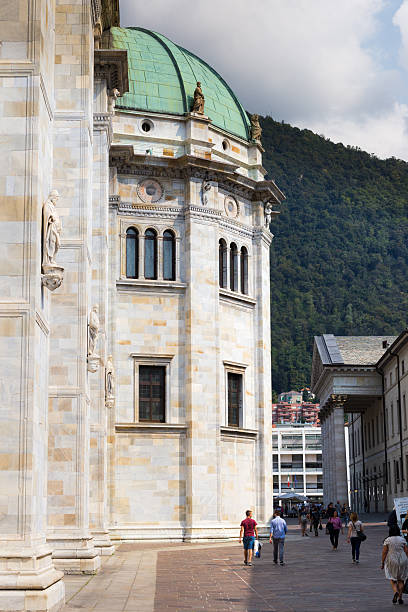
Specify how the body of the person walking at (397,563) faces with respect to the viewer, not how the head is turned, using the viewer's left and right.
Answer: facing away from the viewer
